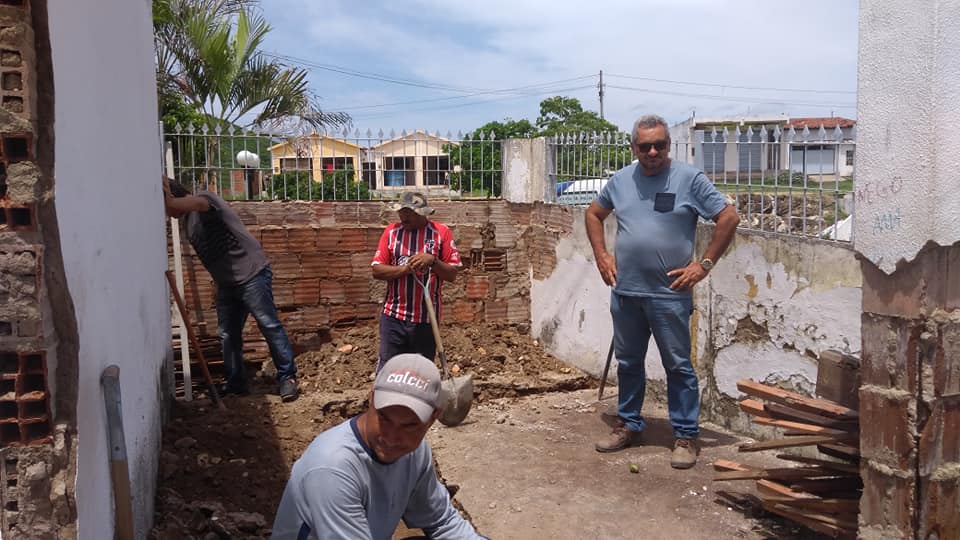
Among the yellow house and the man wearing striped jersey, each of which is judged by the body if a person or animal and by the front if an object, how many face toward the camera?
2

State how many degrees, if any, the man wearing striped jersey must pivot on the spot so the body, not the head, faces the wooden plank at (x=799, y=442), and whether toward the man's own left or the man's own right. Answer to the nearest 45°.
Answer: approximately 45° to the man's own left

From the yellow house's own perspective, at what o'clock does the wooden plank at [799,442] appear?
The wooden plank is roughly at 11 o'clock from the yellow house.

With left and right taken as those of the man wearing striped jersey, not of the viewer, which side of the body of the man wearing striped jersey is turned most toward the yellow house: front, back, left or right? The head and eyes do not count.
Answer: back

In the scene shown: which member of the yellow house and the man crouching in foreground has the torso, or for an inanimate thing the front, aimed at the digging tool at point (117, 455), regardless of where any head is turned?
the yellow house

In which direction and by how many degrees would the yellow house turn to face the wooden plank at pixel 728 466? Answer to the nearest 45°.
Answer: approximately 45° to its left

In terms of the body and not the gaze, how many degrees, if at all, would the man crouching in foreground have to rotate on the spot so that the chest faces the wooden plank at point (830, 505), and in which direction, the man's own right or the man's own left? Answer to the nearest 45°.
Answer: approximately 90° to the man's own left
